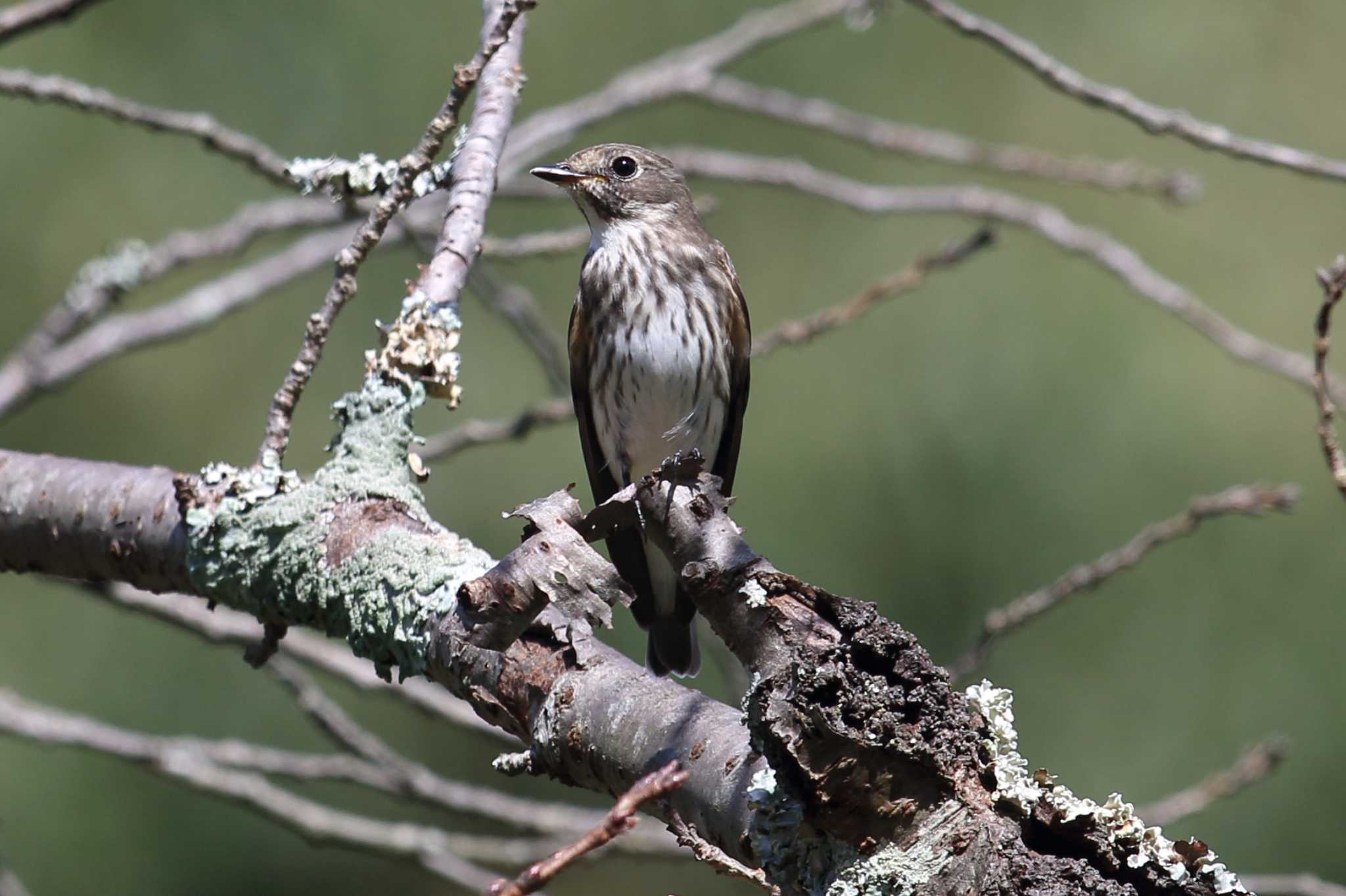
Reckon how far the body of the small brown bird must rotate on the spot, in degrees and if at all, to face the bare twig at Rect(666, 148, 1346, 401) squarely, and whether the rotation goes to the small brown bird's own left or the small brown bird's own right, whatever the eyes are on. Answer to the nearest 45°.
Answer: approximately 135° to the small brown bird's own left

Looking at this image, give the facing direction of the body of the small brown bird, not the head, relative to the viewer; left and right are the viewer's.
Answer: facing the viewer
